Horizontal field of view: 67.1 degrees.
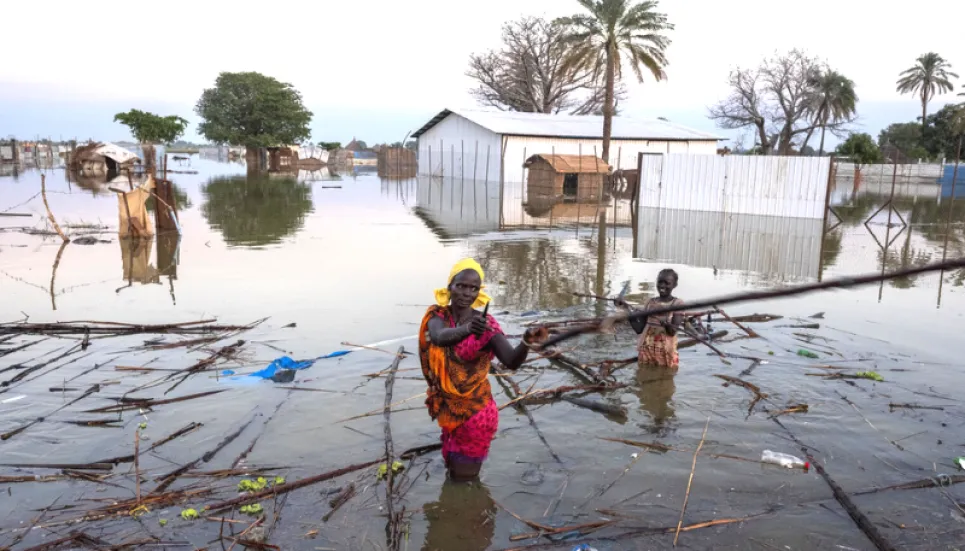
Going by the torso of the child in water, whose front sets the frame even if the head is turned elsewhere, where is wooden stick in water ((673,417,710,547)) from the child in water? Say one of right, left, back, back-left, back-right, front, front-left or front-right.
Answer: front-left

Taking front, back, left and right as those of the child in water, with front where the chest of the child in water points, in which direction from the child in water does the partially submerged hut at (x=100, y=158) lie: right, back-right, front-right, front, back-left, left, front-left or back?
right

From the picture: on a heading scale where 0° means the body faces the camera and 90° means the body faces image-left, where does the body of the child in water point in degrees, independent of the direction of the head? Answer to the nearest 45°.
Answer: approximately 45°

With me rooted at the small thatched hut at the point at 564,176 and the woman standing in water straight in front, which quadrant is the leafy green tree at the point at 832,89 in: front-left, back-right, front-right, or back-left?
back-left

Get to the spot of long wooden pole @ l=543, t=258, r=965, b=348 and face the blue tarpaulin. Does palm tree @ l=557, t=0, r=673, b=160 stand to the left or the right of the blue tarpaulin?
right
